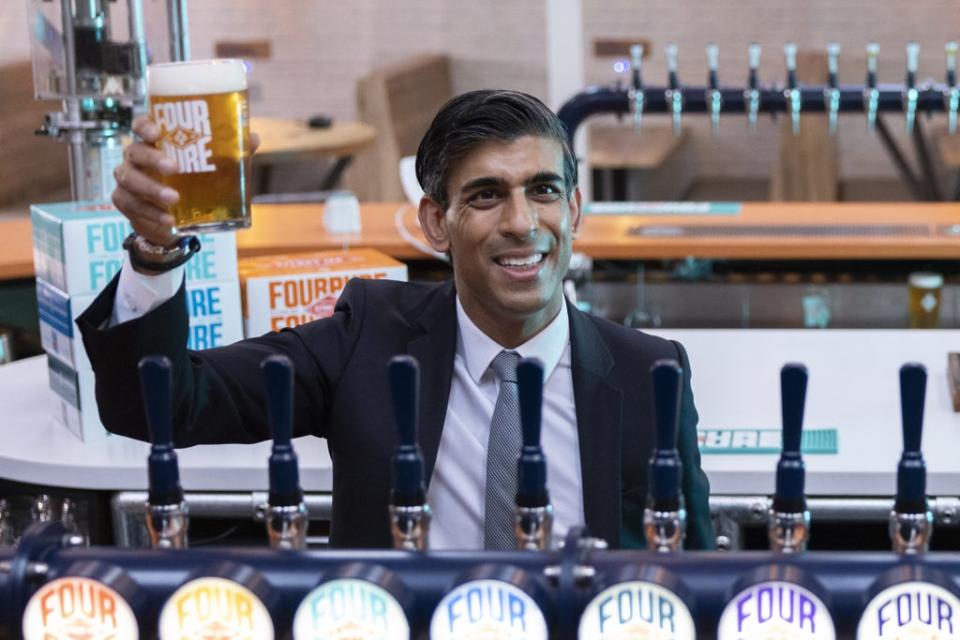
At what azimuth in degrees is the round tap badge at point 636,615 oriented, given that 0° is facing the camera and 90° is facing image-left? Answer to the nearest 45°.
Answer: approximately 0°

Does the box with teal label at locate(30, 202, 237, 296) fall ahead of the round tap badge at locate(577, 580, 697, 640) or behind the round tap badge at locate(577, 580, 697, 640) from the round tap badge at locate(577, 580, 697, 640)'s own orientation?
behind

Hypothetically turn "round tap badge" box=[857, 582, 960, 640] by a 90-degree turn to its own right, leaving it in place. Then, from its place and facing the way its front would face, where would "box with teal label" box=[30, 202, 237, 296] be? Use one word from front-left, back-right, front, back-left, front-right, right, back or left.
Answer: front-right

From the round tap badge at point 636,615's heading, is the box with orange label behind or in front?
behind
